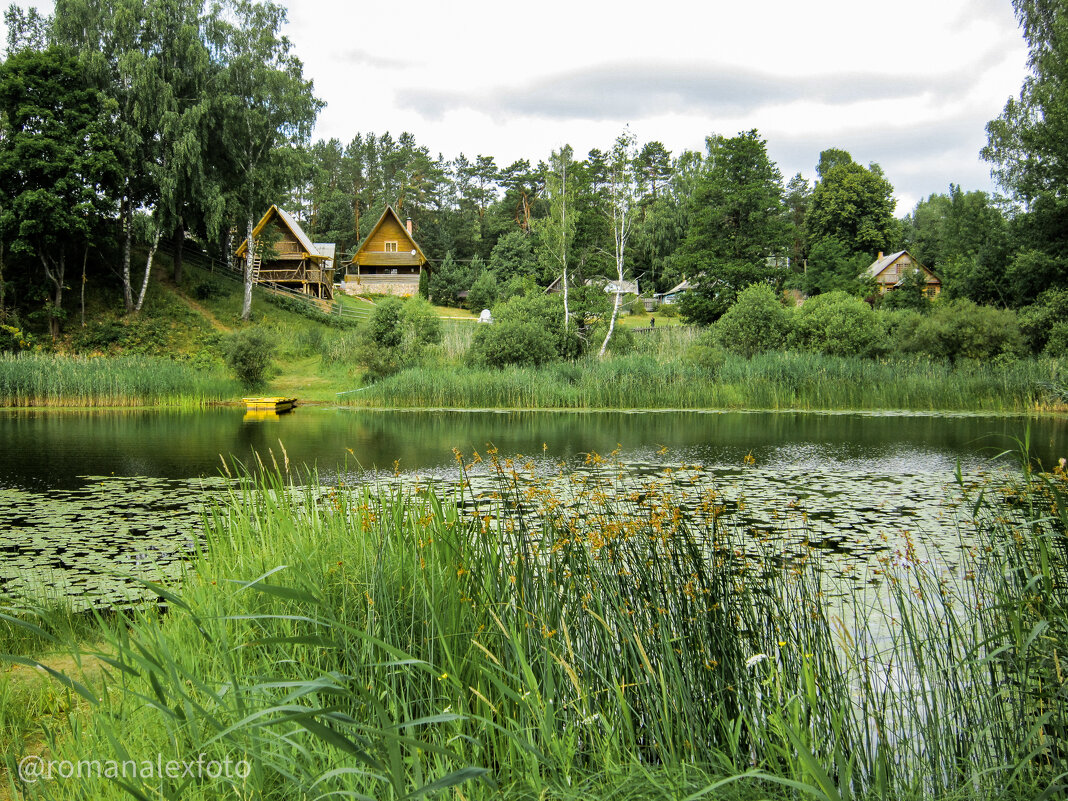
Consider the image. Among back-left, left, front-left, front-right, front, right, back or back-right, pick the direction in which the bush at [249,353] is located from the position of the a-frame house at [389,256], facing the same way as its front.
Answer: front

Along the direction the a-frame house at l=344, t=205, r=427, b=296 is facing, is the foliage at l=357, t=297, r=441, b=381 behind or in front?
in front

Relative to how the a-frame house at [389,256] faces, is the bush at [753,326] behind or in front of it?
in front

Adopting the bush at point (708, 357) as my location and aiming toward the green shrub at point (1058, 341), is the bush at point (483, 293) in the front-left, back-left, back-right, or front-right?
back-left

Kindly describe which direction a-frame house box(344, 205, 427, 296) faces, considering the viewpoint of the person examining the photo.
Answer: facing the viewer

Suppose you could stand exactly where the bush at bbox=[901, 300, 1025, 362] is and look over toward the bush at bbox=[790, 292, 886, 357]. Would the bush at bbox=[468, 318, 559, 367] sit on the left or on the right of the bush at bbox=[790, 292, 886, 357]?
left

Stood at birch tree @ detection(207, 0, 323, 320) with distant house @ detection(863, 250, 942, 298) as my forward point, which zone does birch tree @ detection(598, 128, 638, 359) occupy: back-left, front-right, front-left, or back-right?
front-right

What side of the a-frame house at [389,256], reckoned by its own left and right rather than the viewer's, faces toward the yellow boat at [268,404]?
front
